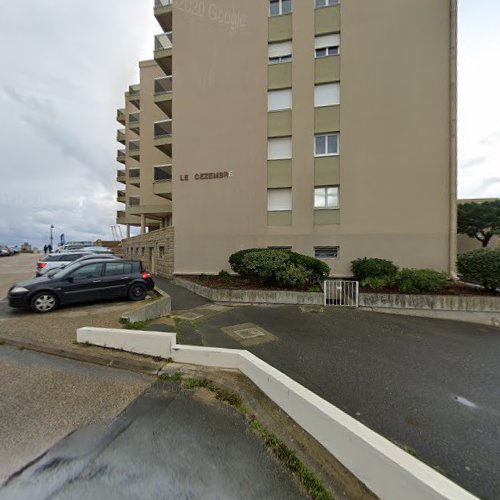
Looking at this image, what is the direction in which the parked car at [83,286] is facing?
to the viewer's left

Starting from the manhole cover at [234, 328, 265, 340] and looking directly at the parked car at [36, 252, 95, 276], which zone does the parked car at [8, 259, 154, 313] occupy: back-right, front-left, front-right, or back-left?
front-left

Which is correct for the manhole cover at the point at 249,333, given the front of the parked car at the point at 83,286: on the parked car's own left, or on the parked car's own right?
on the parked car's own left

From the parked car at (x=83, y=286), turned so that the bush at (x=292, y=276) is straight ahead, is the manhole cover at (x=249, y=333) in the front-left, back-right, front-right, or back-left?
front-right

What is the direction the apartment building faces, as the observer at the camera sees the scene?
facing to the left of the viewer

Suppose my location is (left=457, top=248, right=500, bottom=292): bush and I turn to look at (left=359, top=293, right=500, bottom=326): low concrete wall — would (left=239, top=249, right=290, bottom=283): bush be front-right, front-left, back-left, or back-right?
front-right
